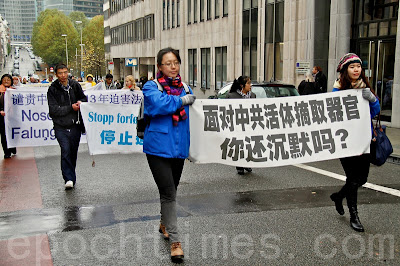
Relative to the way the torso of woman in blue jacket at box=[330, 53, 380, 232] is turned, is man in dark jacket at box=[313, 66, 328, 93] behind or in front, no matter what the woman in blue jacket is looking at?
behind

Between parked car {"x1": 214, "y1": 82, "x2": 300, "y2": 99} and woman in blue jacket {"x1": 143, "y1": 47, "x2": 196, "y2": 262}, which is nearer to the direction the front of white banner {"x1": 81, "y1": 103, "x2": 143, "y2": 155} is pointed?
the woman in blue jacket

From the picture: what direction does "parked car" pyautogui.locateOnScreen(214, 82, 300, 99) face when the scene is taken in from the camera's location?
facing to the left of the viewer

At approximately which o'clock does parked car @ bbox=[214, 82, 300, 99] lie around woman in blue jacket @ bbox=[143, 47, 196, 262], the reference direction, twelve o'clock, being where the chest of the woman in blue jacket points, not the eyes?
The parked car is roughly at 8 o'clock from the woman in blue jacket.

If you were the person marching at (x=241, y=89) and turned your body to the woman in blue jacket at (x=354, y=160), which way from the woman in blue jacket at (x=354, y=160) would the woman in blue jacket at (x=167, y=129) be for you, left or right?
right

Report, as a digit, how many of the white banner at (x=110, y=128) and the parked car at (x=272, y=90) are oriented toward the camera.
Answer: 1

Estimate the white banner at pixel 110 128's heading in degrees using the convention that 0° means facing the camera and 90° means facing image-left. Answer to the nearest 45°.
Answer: approximately 0°

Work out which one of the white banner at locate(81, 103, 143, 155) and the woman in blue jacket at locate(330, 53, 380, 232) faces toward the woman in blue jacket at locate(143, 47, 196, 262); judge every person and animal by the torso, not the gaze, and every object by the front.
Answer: the white banner

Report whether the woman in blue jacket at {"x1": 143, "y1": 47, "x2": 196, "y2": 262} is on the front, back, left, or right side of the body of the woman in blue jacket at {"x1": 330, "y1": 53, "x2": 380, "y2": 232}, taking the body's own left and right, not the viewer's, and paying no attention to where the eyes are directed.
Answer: right
